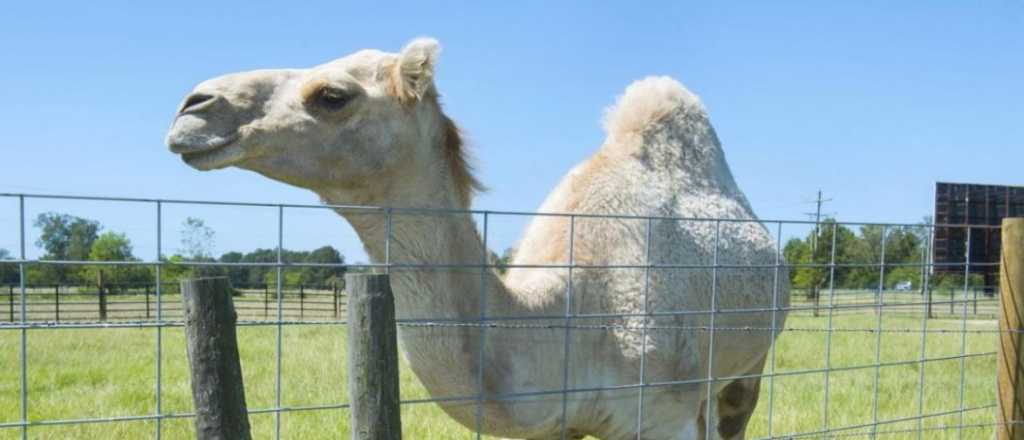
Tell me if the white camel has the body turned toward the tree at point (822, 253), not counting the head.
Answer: no

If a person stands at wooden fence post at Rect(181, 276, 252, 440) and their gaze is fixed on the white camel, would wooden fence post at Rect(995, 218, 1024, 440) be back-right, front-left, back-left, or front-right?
front-right

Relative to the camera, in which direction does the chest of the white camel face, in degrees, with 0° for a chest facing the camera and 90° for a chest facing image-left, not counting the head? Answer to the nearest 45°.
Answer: approximately 45°

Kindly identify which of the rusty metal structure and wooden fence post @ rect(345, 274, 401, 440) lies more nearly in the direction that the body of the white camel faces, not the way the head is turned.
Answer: the wooden fence post

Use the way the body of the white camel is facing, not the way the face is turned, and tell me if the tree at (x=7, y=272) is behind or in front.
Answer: in front

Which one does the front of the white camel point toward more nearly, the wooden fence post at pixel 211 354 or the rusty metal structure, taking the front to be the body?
the wooden fence post

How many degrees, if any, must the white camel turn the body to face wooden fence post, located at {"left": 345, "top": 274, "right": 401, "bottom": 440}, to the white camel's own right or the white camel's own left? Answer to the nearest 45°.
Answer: approximately 45° to the white camel's own left

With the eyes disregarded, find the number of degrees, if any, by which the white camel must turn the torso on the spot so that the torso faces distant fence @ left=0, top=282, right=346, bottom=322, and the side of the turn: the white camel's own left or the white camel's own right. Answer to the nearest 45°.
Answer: approximately 90° to the white camel's own right

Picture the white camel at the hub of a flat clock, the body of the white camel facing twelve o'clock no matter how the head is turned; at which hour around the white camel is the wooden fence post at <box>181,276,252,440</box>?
The wooden fence post is roughly at 11 o'clock from the white camel.
